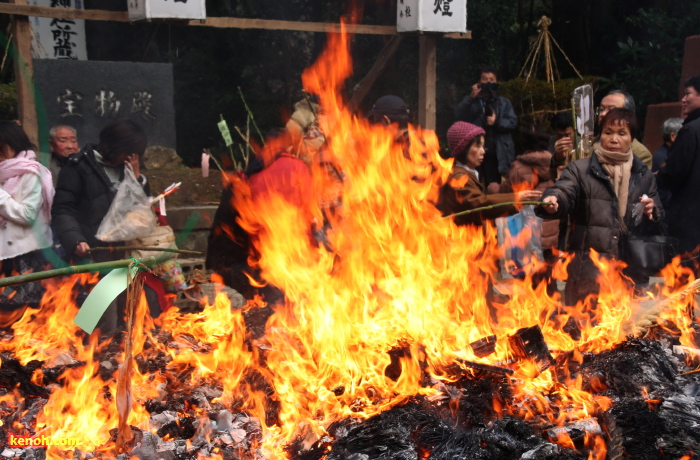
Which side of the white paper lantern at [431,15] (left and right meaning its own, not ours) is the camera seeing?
front

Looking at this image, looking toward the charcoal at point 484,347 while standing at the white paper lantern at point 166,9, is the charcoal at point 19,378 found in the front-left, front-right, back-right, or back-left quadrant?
front-right

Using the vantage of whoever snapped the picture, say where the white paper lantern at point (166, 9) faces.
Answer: facing the viewer

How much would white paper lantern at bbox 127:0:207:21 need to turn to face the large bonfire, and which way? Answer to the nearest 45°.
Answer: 0° — it already faces it

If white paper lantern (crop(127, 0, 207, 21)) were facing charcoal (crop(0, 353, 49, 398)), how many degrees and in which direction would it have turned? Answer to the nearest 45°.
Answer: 0° — it already faces it

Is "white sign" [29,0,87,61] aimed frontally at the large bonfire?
yes

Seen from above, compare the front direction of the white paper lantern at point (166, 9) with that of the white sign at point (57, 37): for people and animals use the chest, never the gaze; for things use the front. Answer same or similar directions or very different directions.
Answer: same or similar directions

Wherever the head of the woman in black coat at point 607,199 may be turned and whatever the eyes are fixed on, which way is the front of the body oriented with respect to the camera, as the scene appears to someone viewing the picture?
toward the camera

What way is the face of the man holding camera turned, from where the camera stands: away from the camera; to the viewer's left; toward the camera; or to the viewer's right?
toward the camera
